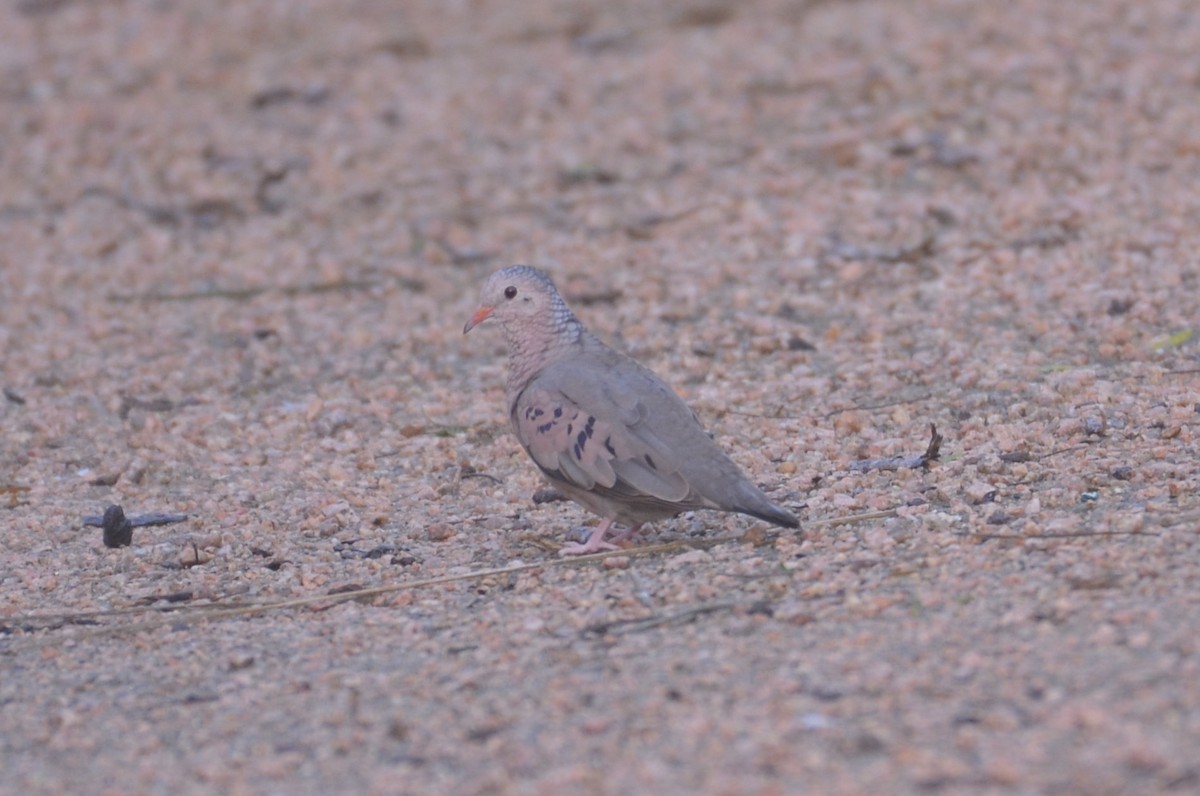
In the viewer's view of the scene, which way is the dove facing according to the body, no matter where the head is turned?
to the viewer's left

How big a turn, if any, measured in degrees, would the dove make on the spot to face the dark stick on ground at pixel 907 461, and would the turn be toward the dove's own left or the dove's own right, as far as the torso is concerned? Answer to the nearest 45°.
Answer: approximately 135° to the dove's own right
